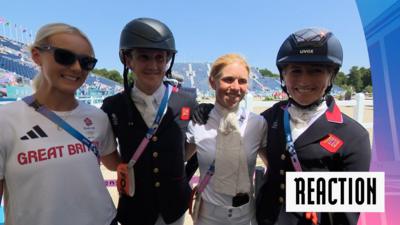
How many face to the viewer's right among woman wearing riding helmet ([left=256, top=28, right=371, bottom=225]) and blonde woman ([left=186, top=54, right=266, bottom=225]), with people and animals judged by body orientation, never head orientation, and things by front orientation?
0

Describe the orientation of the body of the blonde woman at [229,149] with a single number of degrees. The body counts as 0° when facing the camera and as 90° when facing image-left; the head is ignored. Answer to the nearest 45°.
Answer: approximately 0°

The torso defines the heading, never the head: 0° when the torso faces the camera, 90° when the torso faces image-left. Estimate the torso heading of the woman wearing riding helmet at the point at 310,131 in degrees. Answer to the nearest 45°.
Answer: approximately 45°
